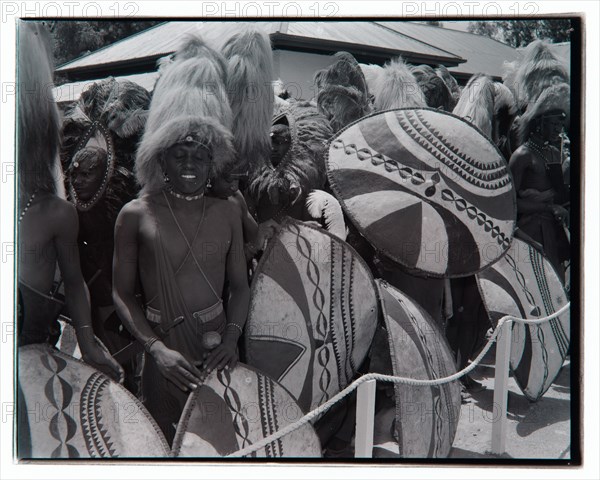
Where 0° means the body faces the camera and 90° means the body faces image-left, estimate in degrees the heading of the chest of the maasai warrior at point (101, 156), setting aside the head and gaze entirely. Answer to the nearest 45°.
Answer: approximately 45°

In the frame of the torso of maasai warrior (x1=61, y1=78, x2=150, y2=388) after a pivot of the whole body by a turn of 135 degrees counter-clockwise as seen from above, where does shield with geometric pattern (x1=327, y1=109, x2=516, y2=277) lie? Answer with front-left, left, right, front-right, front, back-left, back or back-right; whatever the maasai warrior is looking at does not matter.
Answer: front

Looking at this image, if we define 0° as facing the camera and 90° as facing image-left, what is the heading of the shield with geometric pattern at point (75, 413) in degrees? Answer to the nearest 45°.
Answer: approximately 0°

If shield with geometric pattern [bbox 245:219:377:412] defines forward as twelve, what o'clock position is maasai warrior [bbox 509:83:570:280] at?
The maasai warrior is roughly at 8 o'clock from the shield with geometric pattern.

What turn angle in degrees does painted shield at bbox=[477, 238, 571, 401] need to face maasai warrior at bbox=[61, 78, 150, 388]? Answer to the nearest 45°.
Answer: approximately 45° to its right

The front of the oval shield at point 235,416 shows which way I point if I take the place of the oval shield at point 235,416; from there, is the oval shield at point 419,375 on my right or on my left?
on my left

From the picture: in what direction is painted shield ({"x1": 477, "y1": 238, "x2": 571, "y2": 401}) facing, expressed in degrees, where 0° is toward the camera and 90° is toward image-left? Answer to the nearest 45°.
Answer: approximately 0°

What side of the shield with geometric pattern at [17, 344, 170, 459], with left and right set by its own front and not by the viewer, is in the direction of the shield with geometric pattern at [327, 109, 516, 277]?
left
